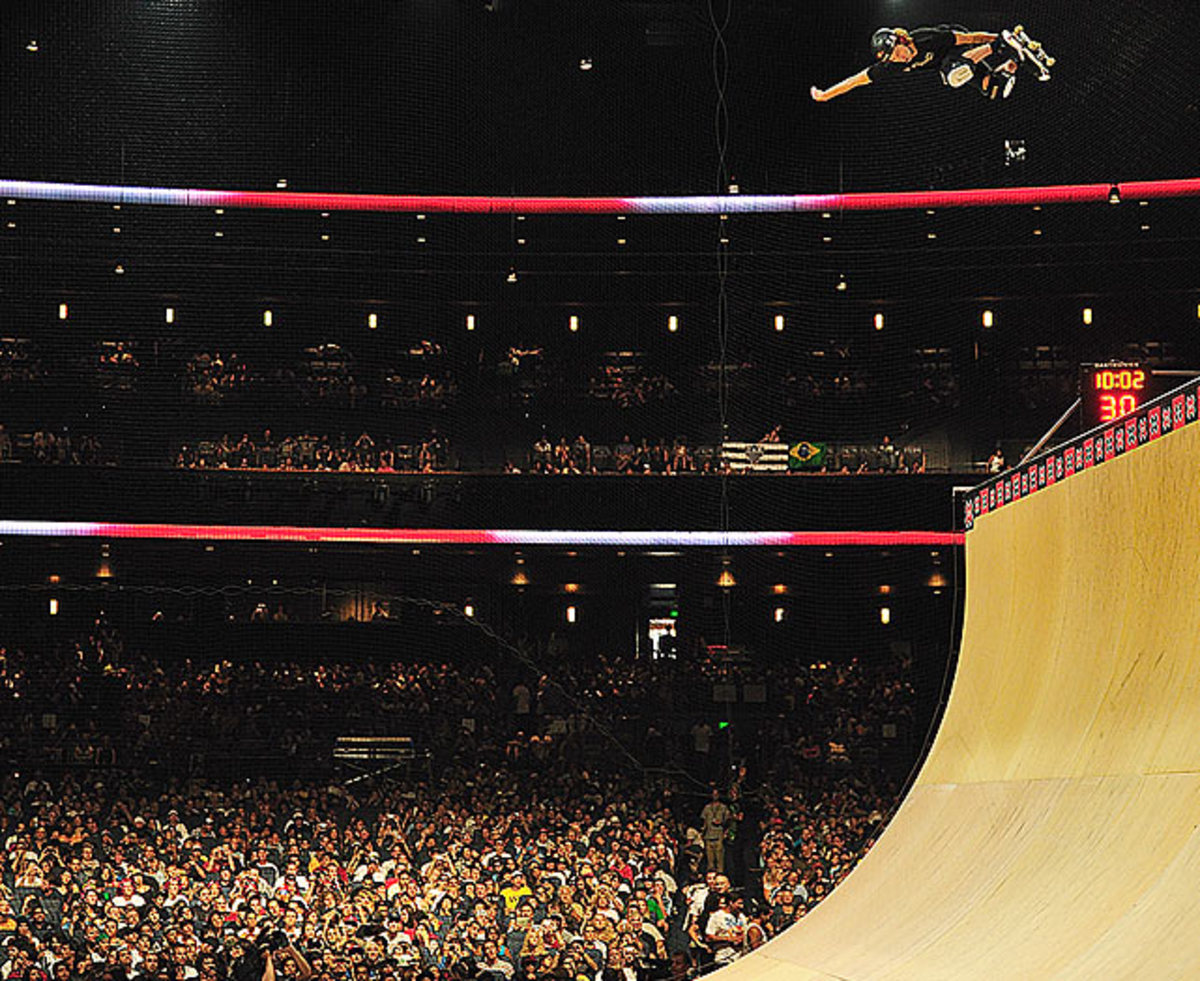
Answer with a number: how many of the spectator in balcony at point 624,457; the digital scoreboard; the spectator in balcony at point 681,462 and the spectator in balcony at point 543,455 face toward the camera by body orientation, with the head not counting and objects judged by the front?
4

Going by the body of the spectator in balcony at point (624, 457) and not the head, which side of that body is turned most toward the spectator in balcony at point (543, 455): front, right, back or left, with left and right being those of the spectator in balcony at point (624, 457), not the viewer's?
right

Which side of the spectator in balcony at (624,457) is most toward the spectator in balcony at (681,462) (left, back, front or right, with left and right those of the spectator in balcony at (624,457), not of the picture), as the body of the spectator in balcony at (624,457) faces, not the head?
left

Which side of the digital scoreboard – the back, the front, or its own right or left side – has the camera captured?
front

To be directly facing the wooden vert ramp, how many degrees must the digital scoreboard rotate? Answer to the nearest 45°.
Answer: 0° — it already faces it

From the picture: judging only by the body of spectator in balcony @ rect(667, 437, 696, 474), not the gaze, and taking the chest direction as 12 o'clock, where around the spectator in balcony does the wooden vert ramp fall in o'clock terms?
The wooden vert ramp is roughly at 12 o'clock from the spectator in balcony.

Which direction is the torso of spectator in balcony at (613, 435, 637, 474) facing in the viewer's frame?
toward the camera

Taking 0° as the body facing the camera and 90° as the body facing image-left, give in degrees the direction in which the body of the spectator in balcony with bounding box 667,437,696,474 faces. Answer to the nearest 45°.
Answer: approximately 0°

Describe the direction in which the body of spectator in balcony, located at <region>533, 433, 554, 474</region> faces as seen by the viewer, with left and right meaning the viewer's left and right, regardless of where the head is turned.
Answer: facing the viewer

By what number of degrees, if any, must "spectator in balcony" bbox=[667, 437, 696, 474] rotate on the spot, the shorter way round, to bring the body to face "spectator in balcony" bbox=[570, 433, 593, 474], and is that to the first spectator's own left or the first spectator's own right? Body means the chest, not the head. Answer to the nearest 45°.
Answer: approximately 90° to the first spectator's own right

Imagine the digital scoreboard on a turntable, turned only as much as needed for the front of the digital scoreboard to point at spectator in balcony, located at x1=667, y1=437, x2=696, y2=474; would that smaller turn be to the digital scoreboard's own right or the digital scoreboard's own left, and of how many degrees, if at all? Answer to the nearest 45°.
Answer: approximately 135° to the digital scoreboard's own right

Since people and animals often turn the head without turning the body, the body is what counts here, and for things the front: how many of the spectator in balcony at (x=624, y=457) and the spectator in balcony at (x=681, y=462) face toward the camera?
2

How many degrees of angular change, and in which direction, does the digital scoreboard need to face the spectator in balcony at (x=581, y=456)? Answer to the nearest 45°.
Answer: approximately 135° to its right
